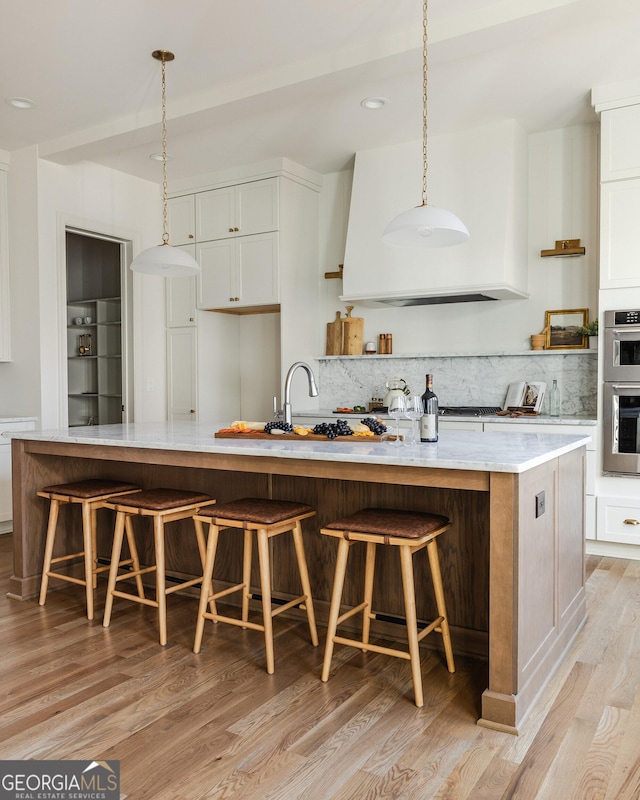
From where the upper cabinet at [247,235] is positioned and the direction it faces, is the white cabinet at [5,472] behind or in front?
in front

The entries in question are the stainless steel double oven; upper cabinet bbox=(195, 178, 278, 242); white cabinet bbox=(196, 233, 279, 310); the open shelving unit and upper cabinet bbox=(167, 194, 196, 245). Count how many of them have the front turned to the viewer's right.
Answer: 0

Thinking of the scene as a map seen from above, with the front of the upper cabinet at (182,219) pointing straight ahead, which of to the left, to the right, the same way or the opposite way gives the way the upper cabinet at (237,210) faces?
the same way

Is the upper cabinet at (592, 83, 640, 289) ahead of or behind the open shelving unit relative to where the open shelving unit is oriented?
ahead

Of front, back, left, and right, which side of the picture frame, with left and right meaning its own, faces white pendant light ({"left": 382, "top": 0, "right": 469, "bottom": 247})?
front

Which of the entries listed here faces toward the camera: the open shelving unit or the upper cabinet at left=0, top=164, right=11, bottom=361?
the open shelving unit

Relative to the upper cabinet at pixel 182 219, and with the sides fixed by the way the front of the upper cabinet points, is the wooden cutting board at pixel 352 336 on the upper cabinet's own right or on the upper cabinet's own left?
on the upper cabinet's own left

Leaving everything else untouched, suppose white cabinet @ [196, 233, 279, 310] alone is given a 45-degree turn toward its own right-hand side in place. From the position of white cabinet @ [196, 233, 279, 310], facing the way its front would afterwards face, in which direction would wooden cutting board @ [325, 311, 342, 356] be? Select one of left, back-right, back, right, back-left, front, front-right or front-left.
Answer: back

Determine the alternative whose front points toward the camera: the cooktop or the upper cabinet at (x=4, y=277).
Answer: the cooktop

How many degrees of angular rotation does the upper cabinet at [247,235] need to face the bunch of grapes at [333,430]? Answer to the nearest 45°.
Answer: approximately 45° to its left

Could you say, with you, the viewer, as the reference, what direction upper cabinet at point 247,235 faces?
facing the viewer and to the left of the viewer

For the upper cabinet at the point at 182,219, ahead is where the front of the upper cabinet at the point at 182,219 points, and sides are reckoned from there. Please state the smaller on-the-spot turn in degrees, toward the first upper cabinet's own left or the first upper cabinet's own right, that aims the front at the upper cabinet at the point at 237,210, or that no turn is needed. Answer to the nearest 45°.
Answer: approximately 90° to the first upper cabinet's own left

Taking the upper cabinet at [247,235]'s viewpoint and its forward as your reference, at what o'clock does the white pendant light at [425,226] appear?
The white pendant light is roughly at 10 o'clock from the upper cabinet.

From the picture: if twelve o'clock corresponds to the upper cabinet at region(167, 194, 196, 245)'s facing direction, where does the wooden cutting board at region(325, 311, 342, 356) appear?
The wooden cutting board is roughly at 8 o'clock from the upper cabinet.

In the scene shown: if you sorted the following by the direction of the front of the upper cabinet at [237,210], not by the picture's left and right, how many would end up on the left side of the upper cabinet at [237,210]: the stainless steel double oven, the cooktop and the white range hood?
3

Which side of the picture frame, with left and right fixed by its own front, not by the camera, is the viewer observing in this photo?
front

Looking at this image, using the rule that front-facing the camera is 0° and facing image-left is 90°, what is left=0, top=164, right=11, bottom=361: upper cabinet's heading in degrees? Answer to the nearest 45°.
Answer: approximately 270°

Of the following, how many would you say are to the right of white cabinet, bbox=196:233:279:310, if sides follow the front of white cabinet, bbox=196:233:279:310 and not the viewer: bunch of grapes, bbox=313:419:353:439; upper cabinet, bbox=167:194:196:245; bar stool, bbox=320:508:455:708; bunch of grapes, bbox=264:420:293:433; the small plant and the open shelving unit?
2
